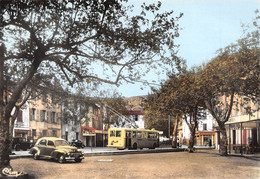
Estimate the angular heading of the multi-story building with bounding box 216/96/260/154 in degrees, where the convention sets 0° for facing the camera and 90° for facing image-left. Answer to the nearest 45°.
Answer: approximately 45°

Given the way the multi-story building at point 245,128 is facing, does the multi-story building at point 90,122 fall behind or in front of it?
in front

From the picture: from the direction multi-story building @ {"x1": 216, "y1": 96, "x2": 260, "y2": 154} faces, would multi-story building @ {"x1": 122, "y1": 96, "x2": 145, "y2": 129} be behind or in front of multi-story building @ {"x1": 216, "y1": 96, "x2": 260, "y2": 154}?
in front

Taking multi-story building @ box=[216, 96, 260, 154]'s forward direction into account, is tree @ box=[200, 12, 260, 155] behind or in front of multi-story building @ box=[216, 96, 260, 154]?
in front

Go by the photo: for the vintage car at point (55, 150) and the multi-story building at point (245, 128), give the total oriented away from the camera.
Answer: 0
